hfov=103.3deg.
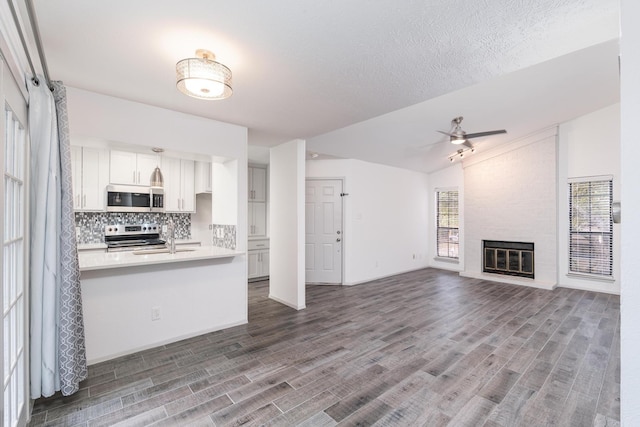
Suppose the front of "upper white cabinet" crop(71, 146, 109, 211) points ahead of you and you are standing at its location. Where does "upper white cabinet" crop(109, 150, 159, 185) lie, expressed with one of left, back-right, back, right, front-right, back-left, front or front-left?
left

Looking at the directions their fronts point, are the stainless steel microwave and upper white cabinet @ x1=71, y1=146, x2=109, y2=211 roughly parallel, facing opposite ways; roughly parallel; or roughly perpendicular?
roughly parallel

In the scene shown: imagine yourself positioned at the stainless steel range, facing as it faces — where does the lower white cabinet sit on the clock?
The lower white cabinet is roughly at 9 o'clock from the stainless steel range.

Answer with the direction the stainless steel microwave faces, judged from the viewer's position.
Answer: facing the viewer

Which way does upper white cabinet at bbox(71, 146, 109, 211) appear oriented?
toward the camera

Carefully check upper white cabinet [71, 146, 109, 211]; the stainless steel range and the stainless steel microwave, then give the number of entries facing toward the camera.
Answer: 3

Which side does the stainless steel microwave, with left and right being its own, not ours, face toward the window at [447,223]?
left

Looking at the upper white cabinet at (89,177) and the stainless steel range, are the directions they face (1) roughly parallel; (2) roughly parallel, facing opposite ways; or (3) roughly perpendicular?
roughly parallel

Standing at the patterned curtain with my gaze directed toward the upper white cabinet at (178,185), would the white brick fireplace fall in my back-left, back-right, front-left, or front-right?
front-right

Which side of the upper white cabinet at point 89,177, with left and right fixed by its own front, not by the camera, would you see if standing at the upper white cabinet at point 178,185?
left

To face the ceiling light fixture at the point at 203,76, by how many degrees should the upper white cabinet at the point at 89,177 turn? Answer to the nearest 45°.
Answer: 0° — it already faces it

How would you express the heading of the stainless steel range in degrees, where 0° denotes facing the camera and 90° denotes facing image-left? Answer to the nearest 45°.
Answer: approximately 0°
